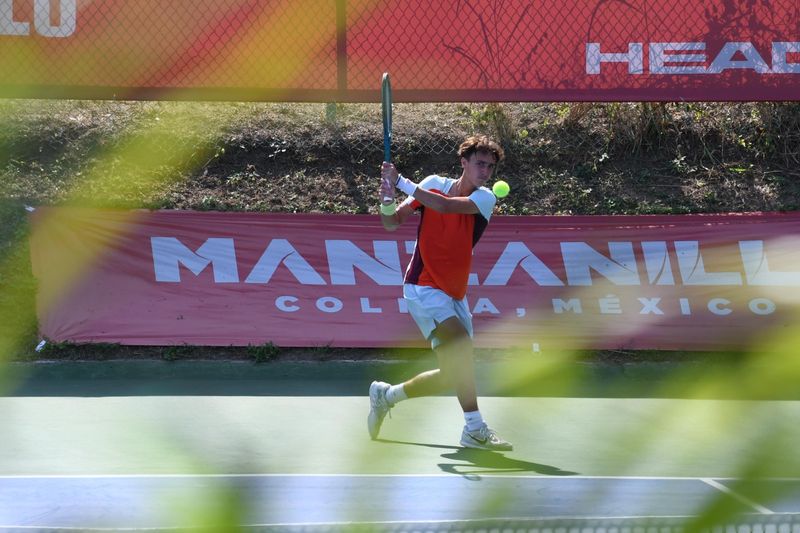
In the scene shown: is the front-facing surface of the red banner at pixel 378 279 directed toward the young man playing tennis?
yes

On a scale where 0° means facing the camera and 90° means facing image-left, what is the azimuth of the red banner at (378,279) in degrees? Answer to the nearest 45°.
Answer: approximately 0°
